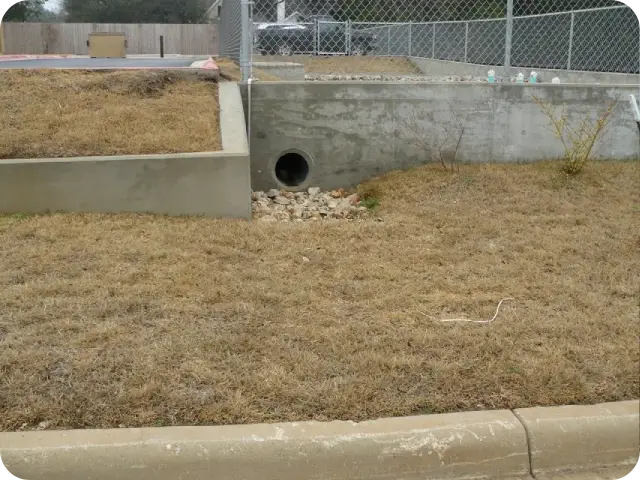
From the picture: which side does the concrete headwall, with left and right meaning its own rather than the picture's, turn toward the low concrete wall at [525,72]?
back

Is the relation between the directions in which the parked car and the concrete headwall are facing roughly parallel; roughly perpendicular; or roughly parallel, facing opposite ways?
roughly perpendicular

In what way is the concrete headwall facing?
toward the camera

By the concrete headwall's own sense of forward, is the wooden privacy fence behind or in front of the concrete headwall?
behind

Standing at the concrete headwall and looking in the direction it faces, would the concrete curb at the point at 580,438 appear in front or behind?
in front

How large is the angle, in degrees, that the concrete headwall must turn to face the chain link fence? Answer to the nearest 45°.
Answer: approximately 180°
